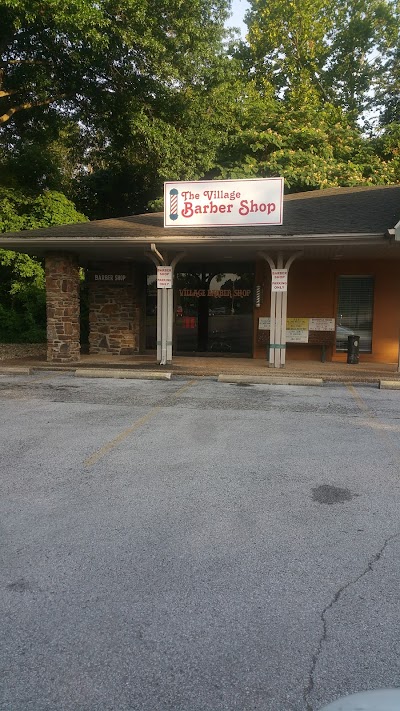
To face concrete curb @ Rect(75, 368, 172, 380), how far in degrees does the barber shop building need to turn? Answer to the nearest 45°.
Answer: approximately 45° to its right

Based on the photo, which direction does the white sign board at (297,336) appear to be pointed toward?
toward the camera

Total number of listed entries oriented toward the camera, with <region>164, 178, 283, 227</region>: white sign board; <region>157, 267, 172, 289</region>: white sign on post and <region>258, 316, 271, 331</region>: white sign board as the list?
3

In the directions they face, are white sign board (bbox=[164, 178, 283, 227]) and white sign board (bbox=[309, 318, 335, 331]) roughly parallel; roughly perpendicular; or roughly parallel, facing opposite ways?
roughly parallel

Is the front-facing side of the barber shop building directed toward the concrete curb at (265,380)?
yes

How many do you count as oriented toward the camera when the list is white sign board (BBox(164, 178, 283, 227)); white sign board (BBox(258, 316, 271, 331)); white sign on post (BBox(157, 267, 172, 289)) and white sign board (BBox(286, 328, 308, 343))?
4

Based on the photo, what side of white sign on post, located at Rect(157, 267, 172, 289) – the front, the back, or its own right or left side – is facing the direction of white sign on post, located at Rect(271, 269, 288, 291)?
left

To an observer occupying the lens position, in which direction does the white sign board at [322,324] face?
facing the viewer

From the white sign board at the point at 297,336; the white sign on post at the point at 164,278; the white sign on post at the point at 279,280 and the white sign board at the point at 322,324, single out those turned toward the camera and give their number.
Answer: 4

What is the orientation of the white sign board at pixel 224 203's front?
toward the camera
